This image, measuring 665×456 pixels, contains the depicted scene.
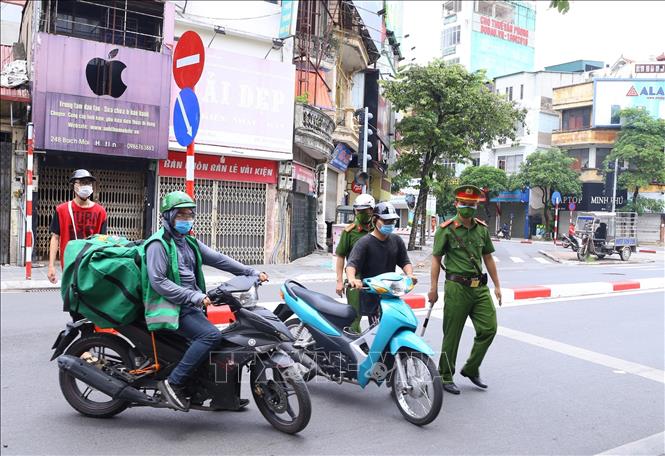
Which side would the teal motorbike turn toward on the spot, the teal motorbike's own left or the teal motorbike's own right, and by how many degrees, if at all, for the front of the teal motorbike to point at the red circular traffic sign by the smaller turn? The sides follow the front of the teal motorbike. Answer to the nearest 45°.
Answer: approximately 180°

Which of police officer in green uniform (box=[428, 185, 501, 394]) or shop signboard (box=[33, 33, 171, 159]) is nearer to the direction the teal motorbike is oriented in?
the police officer in green uniform

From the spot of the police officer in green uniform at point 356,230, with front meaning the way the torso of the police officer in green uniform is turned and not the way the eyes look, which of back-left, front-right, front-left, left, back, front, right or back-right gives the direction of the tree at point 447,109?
back

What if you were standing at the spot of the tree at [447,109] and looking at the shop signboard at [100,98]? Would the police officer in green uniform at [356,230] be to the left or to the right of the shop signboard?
left

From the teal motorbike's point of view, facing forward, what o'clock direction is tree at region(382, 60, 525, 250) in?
The tree is roughly at 8 o'clock from the teal motorbike.

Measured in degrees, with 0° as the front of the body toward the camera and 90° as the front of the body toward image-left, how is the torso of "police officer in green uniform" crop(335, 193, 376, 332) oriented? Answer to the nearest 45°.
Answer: approximately 0°

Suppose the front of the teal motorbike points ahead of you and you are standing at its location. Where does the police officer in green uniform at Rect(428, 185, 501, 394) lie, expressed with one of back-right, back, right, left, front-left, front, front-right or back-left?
left

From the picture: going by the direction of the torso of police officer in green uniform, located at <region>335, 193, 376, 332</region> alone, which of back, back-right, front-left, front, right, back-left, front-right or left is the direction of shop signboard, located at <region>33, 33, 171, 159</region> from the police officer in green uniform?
back-right

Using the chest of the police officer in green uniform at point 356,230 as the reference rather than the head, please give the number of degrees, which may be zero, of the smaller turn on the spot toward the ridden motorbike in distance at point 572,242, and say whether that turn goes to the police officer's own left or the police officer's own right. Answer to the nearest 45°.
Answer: approximately 135° to the police officer's own left

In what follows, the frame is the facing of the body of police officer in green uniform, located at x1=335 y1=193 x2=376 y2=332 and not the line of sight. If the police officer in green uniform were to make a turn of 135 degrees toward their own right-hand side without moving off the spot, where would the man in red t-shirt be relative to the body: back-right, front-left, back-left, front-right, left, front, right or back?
front-left

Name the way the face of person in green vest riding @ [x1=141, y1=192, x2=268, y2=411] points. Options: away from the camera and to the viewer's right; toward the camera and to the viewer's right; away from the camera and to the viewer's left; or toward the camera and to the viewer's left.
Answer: toward the camera and to the viewer's right

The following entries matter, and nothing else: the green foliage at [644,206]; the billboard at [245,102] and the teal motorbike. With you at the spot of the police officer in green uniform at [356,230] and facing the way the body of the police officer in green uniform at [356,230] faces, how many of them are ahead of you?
1

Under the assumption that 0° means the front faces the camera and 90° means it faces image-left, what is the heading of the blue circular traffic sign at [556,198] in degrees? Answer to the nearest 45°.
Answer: approximately 0°

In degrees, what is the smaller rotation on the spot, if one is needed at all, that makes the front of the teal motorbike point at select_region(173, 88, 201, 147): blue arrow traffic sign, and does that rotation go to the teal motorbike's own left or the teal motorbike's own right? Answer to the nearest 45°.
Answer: approximately 180°
